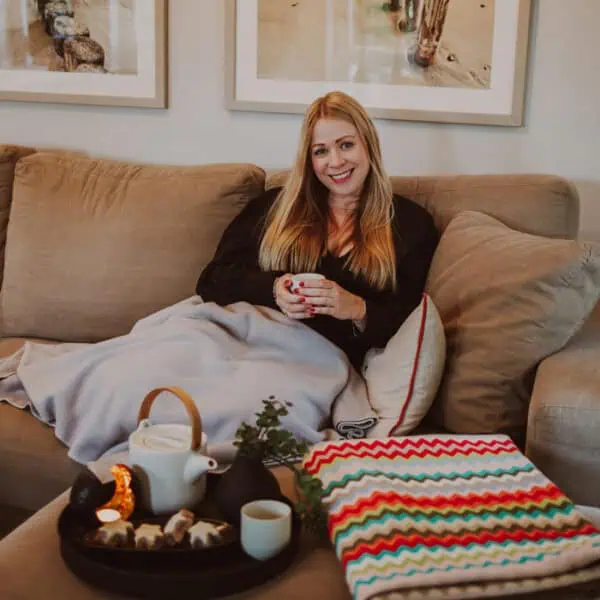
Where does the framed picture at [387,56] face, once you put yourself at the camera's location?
facing the viewer

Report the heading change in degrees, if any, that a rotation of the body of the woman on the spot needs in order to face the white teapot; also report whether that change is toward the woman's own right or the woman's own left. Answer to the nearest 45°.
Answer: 0° — they already face it

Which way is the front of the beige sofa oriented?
toward the camera

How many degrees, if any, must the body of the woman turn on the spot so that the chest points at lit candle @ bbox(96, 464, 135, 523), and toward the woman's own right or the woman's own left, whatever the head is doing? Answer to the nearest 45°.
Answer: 0° — they already face it

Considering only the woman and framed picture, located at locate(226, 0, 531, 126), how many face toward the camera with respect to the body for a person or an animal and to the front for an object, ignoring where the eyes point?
2

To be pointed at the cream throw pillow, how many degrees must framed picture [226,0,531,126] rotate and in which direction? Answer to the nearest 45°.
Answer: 0° — it already faces it

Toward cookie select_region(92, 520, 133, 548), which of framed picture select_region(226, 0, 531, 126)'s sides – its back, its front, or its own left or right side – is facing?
front

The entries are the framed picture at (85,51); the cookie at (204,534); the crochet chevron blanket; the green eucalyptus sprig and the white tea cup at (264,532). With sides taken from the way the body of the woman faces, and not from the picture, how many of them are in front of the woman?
4
